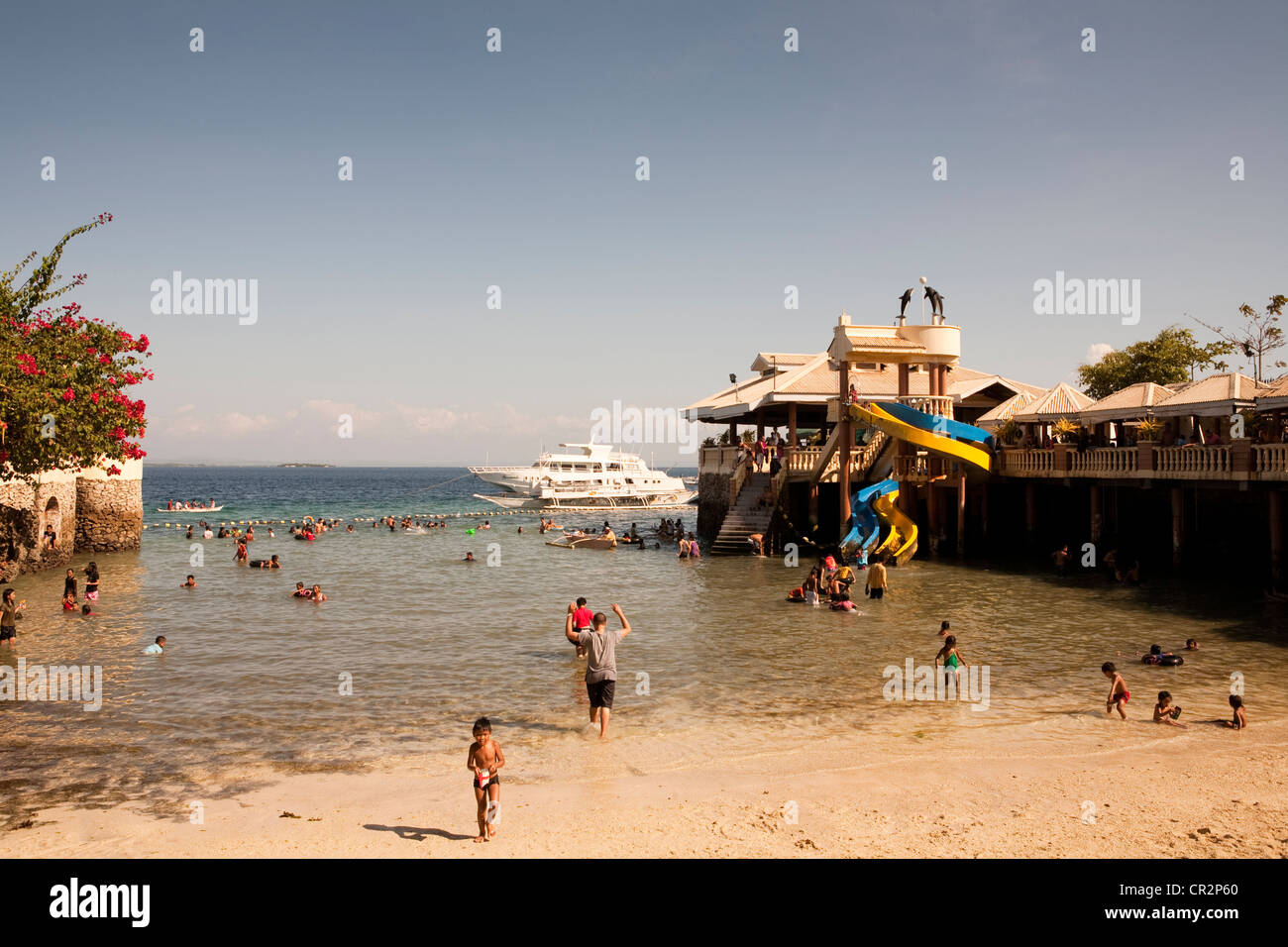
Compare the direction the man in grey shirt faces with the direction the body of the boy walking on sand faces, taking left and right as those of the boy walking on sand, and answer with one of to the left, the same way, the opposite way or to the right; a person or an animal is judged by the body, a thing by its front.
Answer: the opposite way

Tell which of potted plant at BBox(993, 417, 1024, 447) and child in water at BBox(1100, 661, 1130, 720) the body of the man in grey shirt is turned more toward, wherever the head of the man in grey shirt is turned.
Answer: the potted plant

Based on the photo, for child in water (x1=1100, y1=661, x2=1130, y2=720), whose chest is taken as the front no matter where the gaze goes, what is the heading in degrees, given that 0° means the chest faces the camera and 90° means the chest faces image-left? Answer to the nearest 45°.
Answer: approximately 90°

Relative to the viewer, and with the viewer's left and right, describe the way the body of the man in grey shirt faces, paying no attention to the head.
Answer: facing away from the viewer

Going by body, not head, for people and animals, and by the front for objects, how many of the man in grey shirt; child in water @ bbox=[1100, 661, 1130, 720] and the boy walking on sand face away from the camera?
1

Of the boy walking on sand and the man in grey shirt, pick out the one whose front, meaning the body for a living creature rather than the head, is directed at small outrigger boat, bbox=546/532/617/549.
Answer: the man in grey shirt

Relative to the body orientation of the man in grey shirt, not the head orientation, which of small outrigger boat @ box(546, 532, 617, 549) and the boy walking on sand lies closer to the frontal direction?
the small outrigger boat

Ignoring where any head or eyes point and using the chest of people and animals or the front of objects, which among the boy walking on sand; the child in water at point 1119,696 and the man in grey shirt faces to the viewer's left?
the child in water
